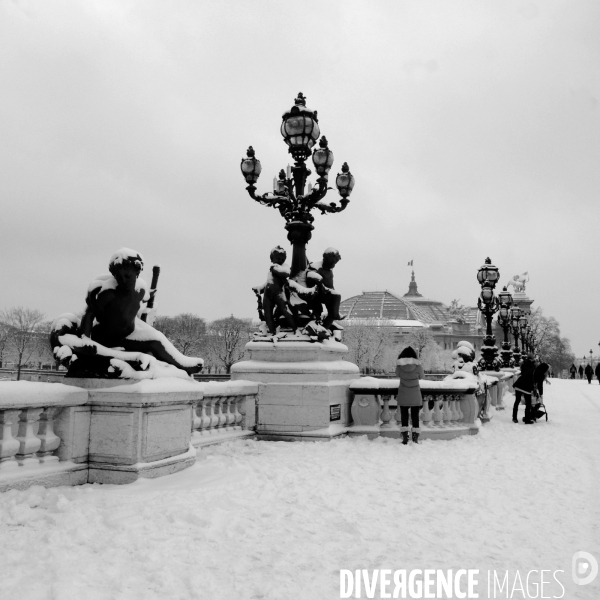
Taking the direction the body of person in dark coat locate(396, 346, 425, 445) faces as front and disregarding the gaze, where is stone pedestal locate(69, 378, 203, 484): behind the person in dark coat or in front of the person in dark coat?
behind

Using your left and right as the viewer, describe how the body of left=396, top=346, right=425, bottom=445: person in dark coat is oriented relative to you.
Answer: facing away from the viewer

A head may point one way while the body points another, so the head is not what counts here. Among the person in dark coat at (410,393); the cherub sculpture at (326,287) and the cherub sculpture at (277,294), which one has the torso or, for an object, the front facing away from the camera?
the person in dark coat

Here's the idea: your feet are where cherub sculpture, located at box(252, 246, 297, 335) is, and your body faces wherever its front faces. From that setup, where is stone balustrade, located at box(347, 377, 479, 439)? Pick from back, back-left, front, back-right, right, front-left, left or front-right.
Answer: left

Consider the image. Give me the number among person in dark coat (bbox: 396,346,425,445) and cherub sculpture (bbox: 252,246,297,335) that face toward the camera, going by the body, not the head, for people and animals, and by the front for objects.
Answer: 1

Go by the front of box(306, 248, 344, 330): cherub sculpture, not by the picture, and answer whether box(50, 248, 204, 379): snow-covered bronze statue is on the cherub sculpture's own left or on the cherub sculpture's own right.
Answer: on the cherub sculpture's own right

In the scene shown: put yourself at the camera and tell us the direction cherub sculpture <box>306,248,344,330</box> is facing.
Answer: facing the viewer and to the right of the viewer

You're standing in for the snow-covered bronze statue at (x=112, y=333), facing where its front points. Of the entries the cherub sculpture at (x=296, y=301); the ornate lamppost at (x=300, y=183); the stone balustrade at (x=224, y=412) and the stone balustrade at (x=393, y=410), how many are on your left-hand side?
4

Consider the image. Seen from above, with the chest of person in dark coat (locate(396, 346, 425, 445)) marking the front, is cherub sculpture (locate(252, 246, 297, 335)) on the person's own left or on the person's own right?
on the person's own left

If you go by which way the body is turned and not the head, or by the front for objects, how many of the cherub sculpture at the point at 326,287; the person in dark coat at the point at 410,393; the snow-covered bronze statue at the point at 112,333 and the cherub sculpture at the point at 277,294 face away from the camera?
1

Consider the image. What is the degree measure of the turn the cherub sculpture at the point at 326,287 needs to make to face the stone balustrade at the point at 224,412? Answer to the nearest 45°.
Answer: approximately 90° to its right
